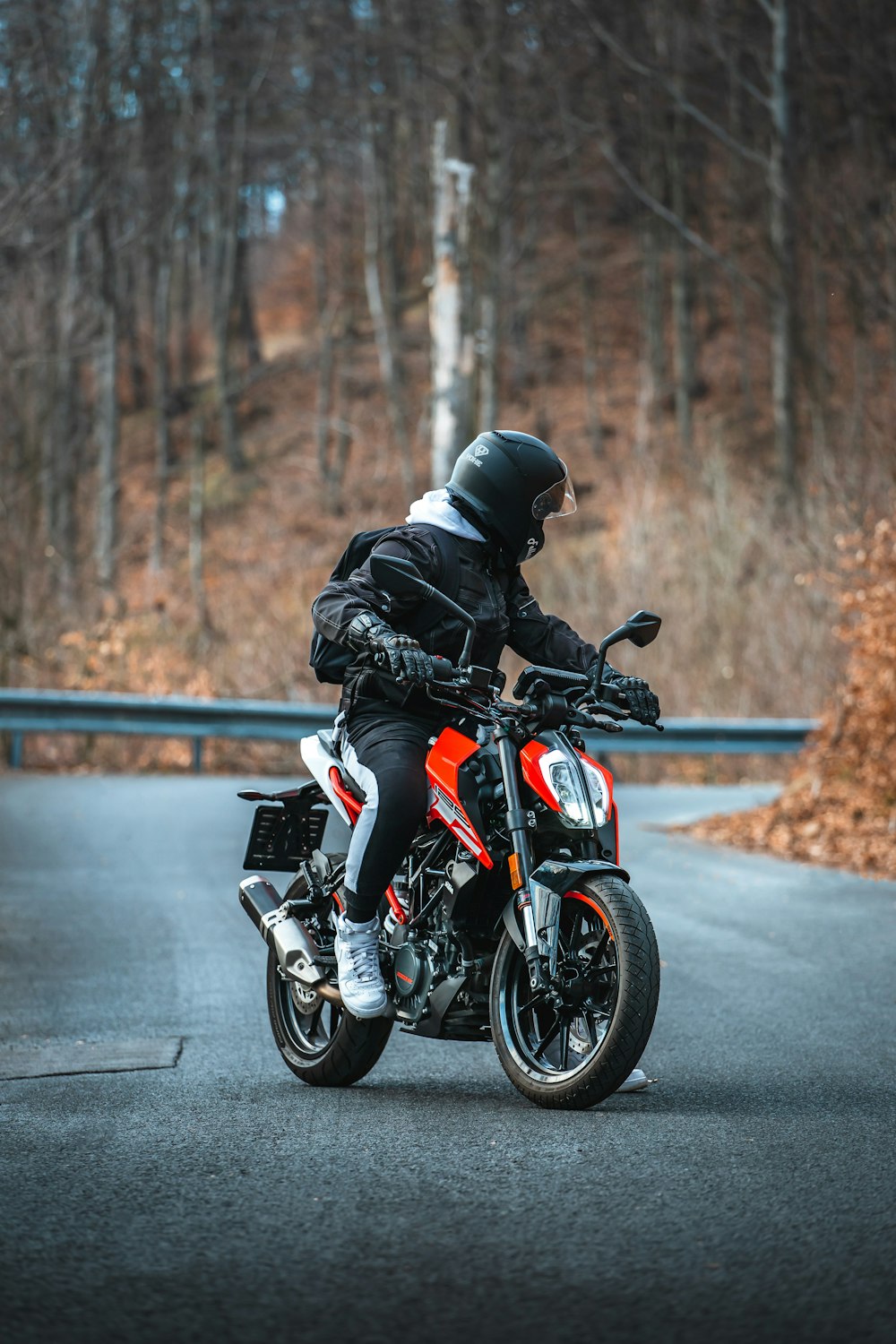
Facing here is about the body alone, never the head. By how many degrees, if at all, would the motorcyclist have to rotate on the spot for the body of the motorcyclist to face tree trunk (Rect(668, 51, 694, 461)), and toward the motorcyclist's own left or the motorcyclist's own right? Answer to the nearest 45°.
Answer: approximately 135° to the motorcyclist's own left

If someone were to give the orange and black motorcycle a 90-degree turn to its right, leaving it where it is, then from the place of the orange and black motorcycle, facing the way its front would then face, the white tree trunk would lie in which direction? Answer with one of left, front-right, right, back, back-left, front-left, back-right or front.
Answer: back-right

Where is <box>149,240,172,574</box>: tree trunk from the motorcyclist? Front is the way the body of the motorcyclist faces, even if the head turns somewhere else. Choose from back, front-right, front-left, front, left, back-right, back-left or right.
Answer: back-left

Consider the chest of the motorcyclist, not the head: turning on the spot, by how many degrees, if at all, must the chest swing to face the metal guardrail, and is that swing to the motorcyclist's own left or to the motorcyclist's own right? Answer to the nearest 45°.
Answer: approximately 135° to the motorcyclist's own left

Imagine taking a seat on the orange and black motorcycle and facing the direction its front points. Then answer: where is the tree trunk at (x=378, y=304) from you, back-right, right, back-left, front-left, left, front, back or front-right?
back-left

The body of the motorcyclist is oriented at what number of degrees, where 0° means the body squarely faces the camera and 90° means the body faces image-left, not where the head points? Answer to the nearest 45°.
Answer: approximately 315°

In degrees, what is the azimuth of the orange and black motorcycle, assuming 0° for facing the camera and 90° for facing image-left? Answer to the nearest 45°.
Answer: approximately 315°

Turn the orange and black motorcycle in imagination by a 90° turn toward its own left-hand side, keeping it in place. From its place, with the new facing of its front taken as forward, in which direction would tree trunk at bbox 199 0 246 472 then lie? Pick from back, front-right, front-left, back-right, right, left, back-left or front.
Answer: front-left

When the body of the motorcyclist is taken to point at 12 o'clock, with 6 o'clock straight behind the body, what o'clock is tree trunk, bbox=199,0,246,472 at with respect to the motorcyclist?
The tree trunk is roughly at 7 o'clock from the motorcyclist.

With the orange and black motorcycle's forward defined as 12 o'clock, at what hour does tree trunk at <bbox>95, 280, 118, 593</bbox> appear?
The tree trunk is roughly at 7 o'clock from the orange and black motorcycle.

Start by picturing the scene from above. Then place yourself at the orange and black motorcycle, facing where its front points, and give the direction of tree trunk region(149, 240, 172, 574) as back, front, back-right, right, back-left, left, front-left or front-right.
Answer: back-left

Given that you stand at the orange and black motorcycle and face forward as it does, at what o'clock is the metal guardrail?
The metal guardrail is roughly at 7 o'clock from the orange and black motorcycle.

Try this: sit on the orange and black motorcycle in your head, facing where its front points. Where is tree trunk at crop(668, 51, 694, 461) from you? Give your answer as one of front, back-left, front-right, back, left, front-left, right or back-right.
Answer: back-left

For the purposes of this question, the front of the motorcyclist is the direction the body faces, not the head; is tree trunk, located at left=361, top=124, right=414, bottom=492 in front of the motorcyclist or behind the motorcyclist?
behind
